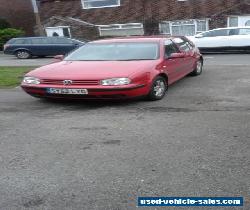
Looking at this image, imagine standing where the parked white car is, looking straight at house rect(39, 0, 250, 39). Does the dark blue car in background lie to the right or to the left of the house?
left

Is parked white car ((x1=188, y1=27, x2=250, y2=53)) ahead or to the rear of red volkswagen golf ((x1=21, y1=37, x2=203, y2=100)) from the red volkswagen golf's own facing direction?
to the rear

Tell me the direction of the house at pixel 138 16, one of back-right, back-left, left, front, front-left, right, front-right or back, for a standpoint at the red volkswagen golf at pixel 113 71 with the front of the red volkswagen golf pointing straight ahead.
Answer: back-right

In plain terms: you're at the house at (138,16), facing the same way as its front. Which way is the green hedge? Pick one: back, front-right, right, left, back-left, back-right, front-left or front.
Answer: right

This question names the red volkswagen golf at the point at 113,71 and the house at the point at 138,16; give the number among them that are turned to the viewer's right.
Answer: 0

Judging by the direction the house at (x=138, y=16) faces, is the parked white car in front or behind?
in front

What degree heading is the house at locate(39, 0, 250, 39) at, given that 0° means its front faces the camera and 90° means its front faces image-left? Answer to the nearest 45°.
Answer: approximately 0°

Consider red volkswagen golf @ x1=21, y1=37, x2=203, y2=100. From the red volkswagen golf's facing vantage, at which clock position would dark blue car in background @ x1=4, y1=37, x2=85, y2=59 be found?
The dark blue car in background is roughly at 4 o'clock from the red volkswagen golf.

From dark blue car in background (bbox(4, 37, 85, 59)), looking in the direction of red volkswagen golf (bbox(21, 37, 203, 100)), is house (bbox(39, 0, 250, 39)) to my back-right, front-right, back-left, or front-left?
back-left

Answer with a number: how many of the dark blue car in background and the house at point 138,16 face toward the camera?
1

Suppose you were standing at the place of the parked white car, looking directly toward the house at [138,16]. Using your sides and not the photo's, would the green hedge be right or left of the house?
left

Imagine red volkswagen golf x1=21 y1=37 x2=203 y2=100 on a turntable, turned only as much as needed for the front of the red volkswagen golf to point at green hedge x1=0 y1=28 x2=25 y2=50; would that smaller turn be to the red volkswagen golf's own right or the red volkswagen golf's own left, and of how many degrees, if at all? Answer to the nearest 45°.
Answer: approximately 135° to the red volkswagen golf's own right
